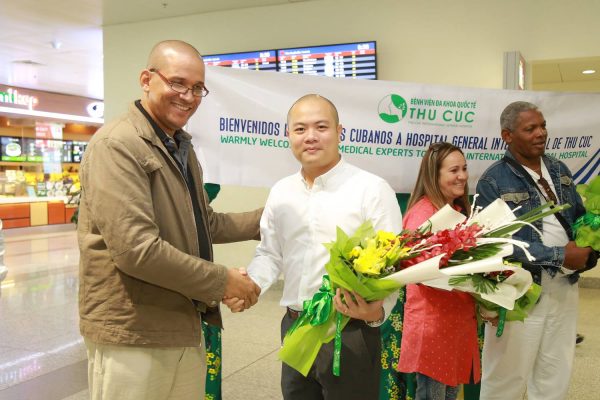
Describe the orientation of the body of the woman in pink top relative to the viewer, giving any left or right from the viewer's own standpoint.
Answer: facing the viewer and to the right of the viewer

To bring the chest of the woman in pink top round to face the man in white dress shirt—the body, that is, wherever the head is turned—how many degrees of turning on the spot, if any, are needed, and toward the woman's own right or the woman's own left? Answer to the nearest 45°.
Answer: approximately 90° to the woman's own right

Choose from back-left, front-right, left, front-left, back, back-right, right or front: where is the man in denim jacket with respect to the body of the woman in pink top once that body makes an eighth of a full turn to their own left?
front-left

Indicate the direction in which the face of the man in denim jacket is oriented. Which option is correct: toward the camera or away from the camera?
toward the camera

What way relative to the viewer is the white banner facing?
toward the camera

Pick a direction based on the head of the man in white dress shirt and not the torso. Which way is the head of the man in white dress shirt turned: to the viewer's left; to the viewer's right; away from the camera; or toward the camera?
toward the camera

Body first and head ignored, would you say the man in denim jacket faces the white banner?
no

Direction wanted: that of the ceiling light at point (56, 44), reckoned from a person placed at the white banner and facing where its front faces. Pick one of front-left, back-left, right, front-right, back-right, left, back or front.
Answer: back-right

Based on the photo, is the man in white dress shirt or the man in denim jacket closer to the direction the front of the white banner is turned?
the man in white dress shirt

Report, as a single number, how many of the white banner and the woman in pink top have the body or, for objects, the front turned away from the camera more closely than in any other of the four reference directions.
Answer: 0

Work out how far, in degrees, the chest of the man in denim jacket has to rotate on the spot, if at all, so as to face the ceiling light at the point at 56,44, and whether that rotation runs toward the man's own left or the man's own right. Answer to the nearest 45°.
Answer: approximately 180°

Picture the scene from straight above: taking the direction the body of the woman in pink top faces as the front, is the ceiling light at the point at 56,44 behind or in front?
behind
